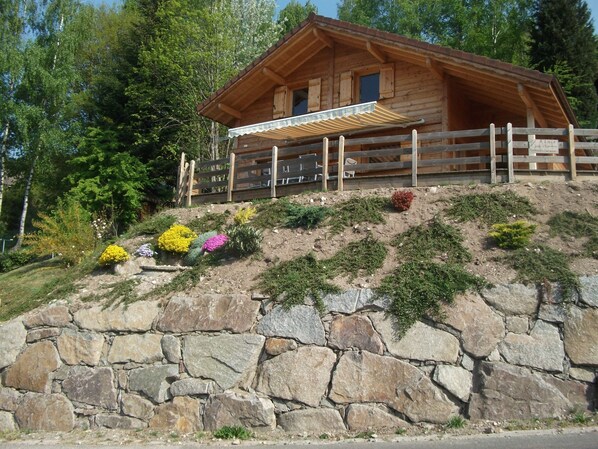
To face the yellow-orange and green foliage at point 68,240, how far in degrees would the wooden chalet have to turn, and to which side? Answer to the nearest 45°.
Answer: approximately 45° to its right

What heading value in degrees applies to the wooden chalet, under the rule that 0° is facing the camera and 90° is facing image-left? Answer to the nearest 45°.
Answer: approximately 45°

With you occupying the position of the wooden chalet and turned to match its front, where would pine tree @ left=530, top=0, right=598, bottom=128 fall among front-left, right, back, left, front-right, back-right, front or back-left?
back

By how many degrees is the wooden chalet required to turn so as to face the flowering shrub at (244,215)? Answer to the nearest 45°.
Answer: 0° — it already faces it

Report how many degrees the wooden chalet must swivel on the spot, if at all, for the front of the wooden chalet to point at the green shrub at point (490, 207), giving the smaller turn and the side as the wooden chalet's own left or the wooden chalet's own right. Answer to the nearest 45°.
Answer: approximately 90° to the wooden chalet's own left

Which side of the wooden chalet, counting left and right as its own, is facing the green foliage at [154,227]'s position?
front

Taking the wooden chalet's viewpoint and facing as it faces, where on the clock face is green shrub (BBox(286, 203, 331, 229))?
The green shrub is roughly at 11 o'clock from the wooden chalet.

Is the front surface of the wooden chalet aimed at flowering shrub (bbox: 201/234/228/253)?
yes

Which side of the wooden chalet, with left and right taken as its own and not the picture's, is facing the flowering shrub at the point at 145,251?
front

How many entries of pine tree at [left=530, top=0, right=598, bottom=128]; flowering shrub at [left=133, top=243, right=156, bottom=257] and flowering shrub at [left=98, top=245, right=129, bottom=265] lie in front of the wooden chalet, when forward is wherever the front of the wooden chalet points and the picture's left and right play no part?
2

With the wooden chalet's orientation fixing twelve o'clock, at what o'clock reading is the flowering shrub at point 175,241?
The flowering shrub is roughly at 12 o'clock from the wooden chalet.
